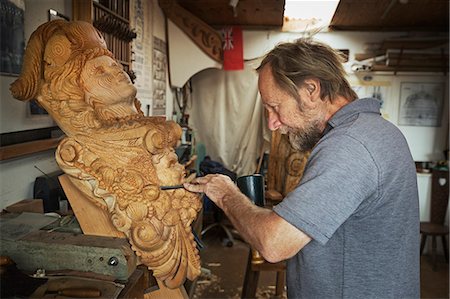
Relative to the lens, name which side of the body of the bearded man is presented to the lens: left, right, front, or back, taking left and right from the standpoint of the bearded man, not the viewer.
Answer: left

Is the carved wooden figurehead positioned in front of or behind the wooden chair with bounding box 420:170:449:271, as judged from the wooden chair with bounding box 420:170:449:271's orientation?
in front

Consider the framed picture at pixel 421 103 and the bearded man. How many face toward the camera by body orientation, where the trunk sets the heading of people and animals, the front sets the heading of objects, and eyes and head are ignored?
1

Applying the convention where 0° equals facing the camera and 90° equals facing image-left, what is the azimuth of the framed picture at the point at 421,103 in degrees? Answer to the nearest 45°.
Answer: approximately 0°

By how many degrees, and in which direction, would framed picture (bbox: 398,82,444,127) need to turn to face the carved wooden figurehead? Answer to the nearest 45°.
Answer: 0° — it already faces it

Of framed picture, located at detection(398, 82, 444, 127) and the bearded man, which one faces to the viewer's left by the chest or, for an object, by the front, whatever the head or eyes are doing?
the bearded man

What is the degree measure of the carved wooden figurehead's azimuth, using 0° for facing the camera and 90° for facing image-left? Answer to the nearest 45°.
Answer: approximately 315°

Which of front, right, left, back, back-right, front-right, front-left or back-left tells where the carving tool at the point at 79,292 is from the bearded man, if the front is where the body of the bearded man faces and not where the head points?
front-left
